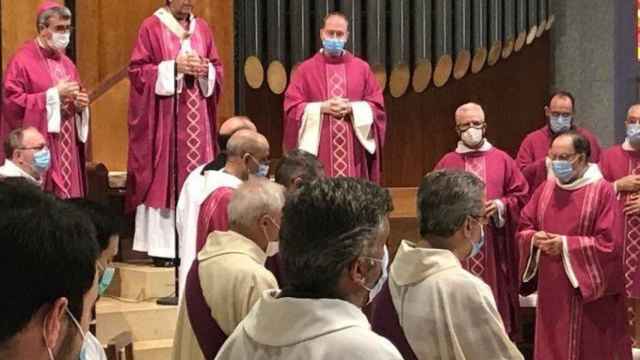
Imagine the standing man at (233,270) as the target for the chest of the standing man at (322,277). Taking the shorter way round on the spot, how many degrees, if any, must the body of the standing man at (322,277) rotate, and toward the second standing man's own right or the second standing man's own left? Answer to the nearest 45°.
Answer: approximately 45° to the second standing man's own left

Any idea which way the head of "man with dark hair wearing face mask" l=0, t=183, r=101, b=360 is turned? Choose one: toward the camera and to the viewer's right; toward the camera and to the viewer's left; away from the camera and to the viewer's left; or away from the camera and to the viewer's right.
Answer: away from the camera and to the viewer's right

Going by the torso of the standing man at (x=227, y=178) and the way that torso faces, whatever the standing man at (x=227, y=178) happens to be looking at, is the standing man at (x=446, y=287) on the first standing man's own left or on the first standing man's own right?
on the first standing man's own right

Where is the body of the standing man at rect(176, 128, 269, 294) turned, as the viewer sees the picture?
to the viewer's right

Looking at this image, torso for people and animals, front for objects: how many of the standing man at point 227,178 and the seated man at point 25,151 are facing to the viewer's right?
2

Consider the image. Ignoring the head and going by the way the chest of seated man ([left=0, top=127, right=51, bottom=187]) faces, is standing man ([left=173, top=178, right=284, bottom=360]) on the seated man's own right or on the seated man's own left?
on the seated man's own right

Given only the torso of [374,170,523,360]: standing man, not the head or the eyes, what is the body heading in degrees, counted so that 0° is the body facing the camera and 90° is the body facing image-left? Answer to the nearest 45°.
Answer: approximately 225°

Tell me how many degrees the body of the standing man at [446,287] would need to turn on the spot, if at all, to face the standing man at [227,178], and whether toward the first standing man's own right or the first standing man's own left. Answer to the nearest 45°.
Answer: approximately 90° to the first standing man's own left

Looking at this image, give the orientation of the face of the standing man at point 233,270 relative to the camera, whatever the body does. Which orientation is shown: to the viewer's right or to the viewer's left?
to the viewer's right

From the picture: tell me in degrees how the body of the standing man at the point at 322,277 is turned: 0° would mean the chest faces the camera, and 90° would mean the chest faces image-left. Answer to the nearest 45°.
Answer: approximately 225°

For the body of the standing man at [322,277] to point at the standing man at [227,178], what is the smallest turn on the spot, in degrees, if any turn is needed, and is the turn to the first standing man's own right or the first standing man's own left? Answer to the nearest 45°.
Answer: approximately 45° to the first standing man's own left

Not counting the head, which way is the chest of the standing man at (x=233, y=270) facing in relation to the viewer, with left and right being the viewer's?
facing away from the viewer and to the right of the viewer
